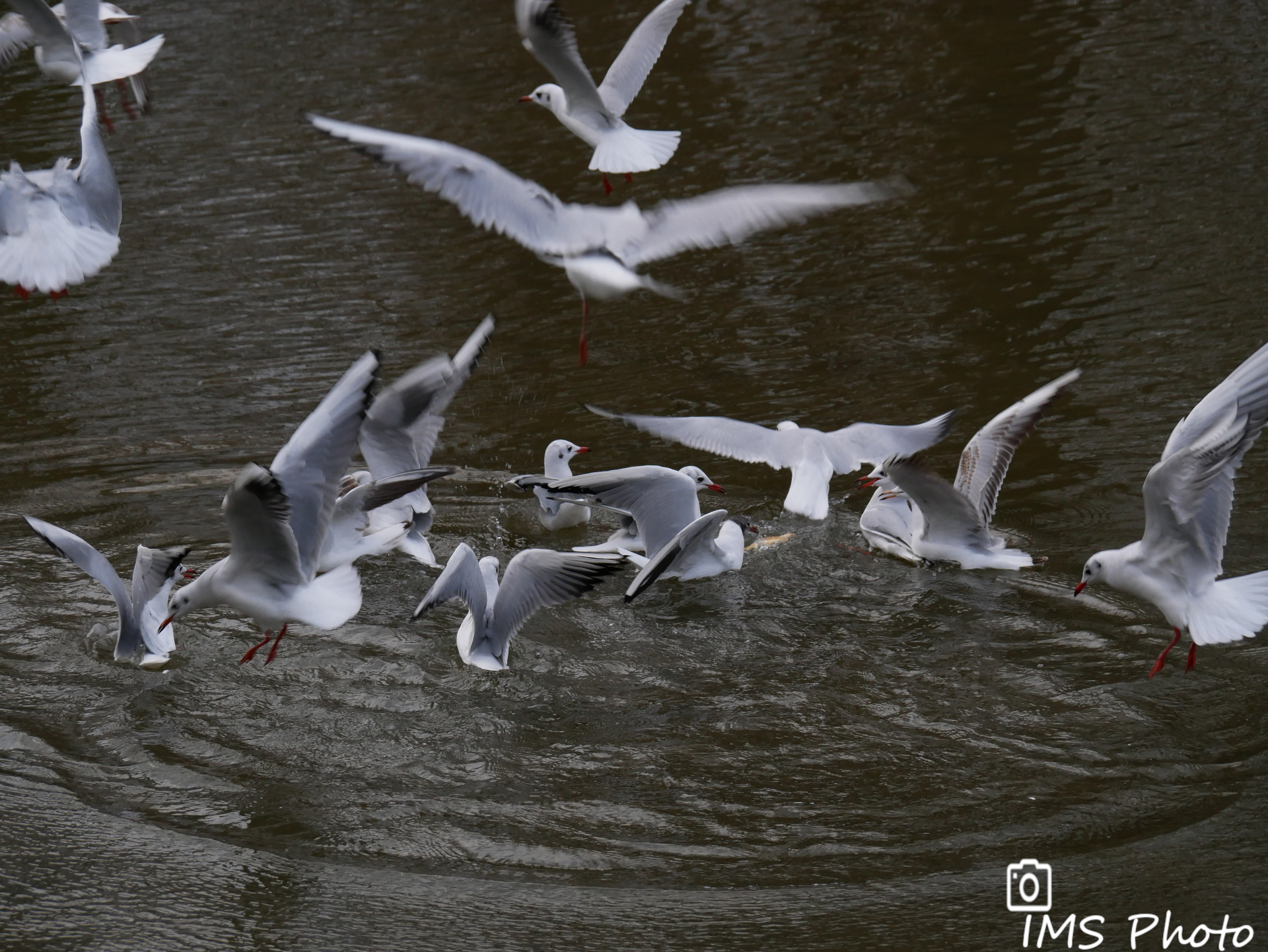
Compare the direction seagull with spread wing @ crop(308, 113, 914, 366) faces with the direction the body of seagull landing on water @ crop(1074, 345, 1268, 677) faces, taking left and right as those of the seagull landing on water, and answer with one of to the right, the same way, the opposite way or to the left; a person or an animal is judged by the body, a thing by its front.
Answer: to the right

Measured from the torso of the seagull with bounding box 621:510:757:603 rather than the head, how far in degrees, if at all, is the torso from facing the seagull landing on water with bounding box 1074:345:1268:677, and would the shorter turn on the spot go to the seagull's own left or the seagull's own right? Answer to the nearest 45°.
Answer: approximately 45° to the seagull's own right

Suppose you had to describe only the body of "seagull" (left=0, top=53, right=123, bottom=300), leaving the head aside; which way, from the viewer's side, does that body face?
away from the camera

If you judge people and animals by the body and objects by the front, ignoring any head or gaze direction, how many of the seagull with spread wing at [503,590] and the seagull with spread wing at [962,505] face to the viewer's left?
1

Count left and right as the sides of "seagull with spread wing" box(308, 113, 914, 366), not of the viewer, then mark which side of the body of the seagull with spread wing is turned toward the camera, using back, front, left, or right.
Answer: back

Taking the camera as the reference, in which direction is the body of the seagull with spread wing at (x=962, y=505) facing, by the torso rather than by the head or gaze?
to the viewer's left

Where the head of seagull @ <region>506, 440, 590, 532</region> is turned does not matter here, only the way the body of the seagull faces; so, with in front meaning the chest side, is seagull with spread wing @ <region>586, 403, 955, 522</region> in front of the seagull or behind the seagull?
in front

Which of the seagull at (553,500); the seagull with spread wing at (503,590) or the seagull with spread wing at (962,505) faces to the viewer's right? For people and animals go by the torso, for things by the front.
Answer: the seagull

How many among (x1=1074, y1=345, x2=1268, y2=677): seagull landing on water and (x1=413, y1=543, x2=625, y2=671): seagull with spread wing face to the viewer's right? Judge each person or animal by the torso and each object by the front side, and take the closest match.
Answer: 0

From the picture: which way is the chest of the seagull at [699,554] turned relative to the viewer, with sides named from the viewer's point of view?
facing to the right of the viewer

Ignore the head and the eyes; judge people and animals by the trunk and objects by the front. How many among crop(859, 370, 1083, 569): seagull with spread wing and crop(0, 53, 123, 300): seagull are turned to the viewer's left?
1

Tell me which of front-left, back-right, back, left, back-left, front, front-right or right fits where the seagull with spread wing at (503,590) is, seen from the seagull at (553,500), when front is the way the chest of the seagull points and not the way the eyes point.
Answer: right

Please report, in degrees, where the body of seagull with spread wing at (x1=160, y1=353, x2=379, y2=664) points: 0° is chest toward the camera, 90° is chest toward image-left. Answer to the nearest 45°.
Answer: approximately 90°

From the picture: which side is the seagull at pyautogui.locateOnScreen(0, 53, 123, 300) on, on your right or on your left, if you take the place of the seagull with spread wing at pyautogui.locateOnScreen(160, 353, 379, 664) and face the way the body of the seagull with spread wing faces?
on your right
